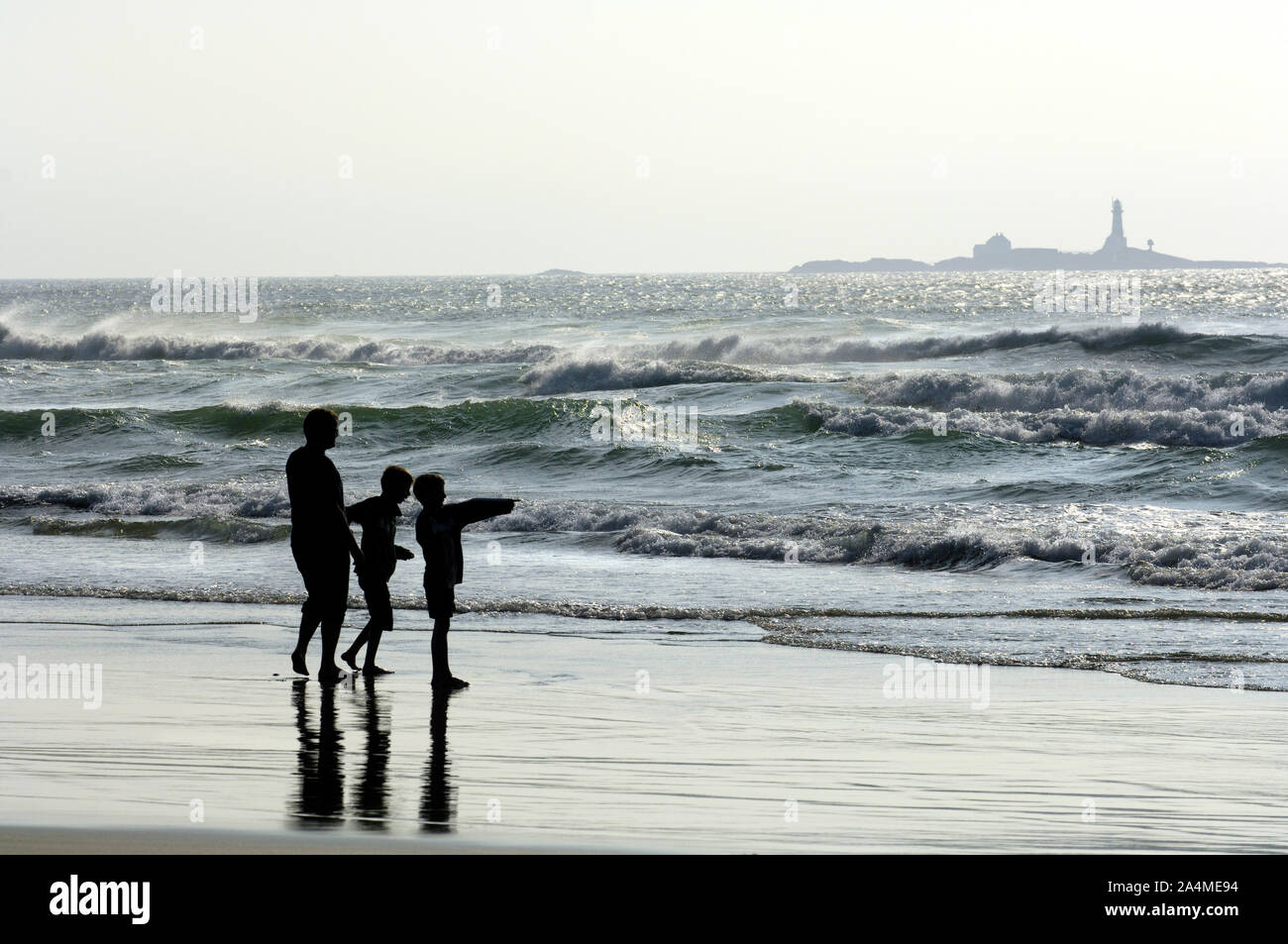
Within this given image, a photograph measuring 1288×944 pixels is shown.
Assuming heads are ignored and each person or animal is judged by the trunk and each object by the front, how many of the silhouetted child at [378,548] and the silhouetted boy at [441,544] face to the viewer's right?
2

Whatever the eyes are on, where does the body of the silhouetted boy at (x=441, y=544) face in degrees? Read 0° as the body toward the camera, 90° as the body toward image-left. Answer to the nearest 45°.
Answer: approximately 270°

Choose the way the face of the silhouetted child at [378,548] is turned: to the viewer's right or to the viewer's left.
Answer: to the viewer's right

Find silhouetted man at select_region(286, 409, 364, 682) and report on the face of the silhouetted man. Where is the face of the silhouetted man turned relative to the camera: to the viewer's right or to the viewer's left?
to the viewer's right

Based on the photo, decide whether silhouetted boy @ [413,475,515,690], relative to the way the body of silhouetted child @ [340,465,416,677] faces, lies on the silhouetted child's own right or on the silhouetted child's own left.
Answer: on the silhouetted child's own right

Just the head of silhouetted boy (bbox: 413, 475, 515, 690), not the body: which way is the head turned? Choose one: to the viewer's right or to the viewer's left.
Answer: to the viewer's right

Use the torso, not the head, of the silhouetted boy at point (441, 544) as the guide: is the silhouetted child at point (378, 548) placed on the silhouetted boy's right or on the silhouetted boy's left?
on the silhouetted boy's left

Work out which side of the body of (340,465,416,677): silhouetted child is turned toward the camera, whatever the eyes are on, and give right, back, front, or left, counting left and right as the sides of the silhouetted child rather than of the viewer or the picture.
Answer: right
